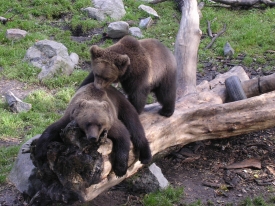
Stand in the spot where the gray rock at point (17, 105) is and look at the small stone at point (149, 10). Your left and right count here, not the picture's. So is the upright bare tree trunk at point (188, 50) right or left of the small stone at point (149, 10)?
right

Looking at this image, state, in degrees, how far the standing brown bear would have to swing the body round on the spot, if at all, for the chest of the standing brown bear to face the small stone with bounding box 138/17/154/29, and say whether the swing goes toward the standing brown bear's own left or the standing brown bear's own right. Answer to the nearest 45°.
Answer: approximately 135° to the standing brown bear's own right

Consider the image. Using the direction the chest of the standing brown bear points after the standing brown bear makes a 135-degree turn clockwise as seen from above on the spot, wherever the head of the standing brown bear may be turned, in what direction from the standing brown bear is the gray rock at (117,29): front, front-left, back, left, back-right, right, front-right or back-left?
front

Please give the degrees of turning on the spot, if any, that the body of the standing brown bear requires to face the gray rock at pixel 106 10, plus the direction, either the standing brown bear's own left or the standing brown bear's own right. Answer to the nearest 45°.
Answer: approximately 135° to the standing brown bear's own right

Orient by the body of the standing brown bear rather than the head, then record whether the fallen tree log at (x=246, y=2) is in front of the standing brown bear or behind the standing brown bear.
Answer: behind

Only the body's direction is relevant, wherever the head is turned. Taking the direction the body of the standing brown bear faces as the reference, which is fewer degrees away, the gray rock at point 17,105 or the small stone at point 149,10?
the gray rock

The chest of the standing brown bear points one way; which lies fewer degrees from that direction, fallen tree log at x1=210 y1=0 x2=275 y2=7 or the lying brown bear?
the lying brown bear

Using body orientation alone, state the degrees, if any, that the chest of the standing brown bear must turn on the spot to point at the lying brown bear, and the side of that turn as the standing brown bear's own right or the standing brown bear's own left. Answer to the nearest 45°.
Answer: approximately 45° to the standing brown bear's own left

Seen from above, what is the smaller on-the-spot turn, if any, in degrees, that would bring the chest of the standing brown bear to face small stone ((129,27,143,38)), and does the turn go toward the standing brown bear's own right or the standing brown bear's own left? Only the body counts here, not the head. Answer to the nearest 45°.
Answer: approximately 135° to the standing brown bear's own right

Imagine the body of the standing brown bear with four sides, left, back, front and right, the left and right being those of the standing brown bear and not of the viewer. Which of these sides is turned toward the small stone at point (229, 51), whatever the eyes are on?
back

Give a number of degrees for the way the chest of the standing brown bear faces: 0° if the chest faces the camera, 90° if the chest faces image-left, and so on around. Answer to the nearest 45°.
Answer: approximately 45°

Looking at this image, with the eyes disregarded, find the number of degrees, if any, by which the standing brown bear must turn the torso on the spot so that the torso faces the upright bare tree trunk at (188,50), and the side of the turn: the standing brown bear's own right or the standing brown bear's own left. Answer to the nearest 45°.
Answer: approximately 180°
